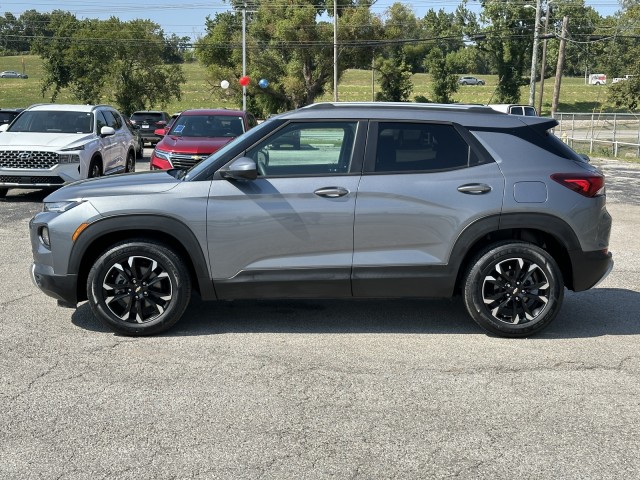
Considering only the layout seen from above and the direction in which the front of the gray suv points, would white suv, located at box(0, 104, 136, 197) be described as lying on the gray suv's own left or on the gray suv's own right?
on the gray suv's own right

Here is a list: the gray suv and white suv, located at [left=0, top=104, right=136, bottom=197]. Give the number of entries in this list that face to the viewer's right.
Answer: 0

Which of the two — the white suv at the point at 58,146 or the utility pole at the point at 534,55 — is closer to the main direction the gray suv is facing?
the white suv

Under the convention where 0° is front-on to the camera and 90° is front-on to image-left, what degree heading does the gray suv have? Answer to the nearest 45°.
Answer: approximately 90°

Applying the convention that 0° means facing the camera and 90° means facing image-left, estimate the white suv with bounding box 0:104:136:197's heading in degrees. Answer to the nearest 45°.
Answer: approximately 45°

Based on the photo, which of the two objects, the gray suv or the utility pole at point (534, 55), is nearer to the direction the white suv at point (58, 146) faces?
the gray suv

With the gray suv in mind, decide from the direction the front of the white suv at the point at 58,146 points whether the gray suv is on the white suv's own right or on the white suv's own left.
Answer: on the white suv's own left

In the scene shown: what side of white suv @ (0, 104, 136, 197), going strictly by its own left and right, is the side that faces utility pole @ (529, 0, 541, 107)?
back

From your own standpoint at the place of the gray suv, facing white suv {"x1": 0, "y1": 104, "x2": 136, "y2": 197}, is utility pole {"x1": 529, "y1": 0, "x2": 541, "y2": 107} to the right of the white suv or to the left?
right
